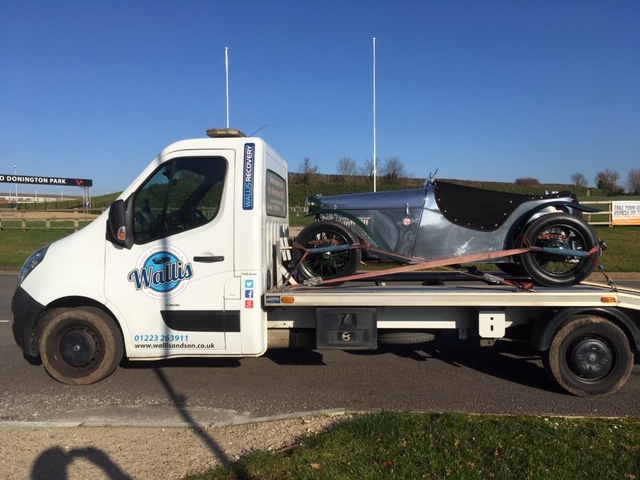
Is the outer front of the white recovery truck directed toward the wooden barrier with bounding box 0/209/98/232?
no

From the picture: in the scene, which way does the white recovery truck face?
to the viewer's left
